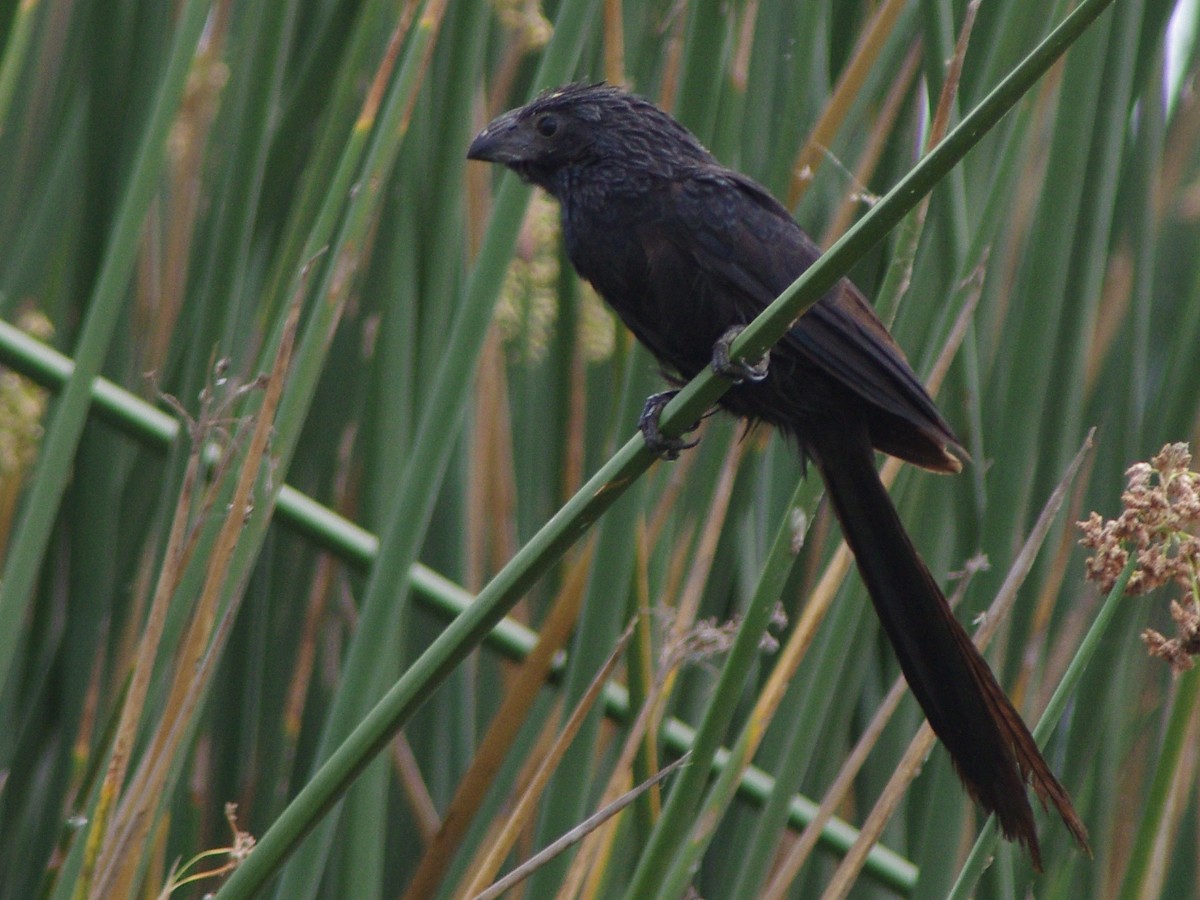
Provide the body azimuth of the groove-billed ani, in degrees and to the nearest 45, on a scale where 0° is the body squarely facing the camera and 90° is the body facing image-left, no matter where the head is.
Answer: approximately 90°
